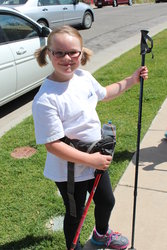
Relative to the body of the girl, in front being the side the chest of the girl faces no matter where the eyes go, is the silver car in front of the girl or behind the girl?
behind

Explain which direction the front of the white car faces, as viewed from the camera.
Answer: facing away from the viewer and to the right of the viewer

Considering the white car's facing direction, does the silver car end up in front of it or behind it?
in front

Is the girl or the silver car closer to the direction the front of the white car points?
the silver car

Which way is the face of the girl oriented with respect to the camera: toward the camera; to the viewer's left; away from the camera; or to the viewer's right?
toward the camera

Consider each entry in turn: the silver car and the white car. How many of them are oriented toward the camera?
0

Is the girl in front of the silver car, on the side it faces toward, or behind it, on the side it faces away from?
behind

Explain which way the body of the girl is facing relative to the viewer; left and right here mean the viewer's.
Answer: facing the viewer and to the right of the viewer
